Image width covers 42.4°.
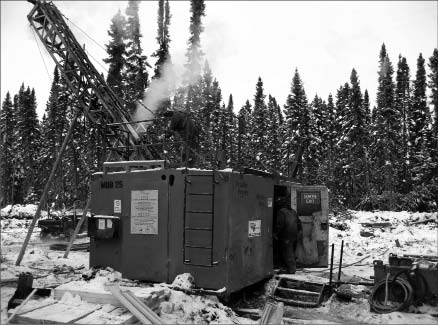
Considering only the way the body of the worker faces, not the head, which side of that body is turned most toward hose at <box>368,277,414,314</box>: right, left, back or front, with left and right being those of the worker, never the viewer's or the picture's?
back

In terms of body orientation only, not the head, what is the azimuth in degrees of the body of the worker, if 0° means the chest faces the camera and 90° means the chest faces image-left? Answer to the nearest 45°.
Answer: approximately 135°

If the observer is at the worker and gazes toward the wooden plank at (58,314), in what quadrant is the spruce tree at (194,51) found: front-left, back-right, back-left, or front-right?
back-right

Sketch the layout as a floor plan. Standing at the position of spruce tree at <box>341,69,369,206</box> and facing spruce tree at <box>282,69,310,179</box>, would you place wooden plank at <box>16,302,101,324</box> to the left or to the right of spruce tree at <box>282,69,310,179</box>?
left

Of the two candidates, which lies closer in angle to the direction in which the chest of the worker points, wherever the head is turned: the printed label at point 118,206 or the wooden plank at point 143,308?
the printed label

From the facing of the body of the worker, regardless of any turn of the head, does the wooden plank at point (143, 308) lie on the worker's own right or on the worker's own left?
on the worker's own left
